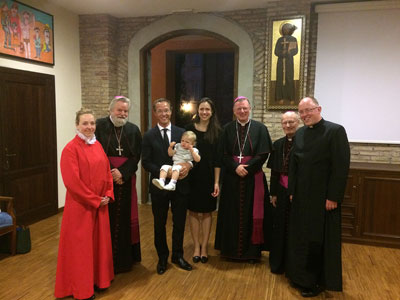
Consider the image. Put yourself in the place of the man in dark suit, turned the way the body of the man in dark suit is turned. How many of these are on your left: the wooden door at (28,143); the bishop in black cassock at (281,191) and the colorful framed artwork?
1

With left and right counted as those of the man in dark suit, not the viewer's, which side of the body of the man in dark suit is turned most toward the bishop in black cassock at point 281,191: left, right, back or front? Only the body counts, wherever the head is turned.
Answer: left

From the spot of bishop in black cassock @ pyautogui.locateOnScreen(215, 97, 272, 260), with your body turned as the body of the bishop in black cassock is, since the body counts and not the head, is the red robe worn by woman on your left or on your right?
on your right

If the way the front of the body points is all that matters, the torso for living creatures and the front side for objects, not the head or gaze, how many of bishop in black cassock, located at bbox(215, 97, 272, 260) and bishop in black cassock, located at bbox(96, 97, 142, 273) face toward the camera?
2

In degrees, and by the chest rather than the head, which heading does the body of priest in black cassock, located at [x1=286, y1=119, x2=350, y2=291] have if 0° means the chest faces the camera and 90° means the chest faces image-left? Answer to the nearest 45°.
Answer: approximately 45°

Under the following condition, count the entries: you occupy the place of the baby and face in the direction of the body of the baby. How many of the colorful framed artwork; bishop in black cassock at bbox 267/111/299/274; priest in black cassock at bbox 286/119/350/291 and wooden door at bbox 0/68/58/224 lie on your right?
2

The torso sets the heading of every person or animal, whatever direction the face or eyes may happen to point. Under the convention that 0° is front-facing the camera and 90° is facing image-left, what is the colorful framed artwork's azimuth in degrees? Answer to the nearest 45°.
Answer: approximately 315°

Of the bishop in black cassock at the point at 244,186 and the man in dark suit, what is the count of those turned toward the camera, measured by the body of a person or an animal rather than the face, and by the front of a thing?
2

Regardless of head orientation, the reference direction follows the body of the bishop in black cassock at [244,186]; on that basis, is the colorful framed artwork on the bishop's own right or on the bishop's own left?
on the bishop's own right
